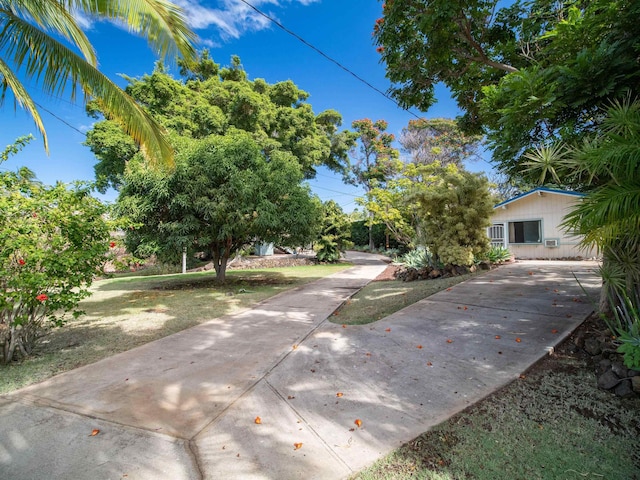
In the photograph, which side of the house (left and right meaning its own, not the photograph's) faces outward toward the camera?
front

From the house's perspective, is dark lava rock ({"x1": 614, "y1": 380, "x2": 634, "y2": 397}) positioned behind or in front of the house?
in front

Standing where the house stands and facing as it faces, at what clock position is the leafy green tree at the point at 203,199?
The leafy green tree is roughly at 1 o'clock from the house.

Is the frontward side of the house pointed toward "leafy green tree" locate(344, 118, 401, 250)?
no

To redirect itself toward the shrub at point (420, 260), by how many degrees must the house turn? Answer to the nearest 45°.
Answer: approximately 45° to its right

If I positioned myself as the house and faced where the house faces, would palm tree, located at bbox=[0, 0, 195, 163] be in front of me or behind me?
in front

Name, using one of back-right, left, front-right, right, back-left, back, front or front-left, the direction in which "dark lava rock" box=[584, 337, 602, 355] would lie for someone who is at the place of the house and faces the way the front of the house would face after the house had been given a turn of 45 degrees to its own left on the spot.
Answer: front-right

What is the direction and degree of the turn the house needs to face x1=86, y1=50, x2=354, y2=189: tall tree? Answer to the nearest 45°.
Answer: approximately 90° to its right

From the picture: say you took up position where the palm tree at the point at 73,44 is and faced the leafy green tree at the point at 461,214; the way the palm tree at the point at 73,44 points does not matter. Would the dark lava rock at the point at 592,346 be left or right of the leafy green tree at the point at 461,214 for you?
right

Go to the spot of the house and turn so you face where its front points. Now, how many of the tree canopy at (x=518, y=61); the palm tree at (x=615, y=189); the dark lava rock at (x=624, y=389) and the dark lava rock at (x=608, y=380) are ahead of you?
4

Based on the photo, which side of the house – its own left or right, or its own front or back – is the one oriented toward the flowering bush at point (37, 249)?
front

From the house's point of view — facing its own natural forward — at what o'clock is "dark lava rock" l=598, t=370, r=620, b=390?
The dark lava rock is roughly at 12 o'clock from the house.

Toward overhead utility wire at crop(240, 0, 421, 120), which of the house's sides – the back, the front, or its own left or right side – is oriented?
front
